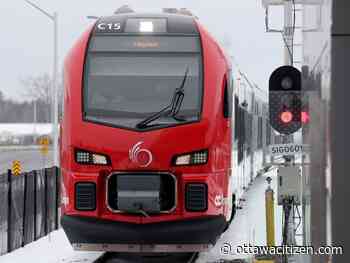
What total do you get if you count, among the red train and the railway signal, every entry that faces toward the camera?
2

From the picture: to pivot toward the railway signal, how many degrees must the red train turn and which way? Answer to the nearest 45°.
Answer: approximately 45° to its left

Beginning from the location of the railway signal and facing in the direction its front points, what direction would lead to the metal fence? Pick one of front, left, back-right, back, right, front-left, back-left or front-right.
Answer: back-right

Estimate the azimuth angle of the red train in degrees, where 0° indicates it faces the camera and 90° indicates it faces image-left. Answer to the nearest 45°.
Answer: approximately 0°
